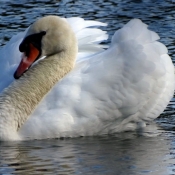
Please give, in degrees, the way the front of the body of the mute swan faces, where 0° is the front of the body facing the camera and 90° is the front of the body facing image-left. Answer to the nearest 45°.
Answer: approximately 45°
